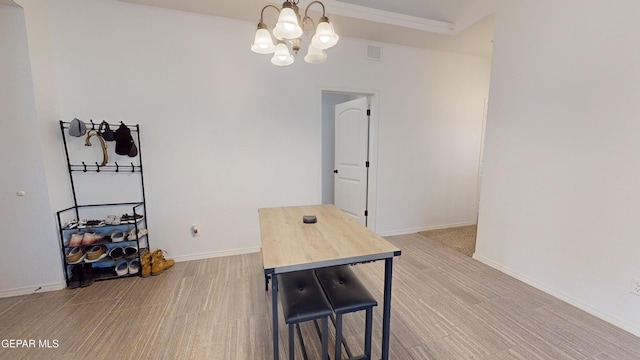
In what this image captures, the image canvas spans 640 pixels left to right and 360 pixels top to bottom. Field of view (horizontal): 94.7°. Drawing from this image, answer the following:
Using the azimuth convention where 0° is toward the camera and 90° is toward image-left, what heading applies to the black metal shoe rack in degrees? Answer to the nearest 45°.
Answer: approximately 0°

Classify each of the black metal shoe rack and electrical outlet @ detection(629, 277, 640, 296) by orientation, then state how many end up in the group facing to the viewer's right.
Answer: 0

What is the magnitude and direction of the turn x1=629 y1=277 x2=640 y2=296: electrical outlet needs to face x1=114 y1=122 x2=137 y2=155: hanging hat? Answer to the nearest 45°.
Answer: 0° — it already faces it
